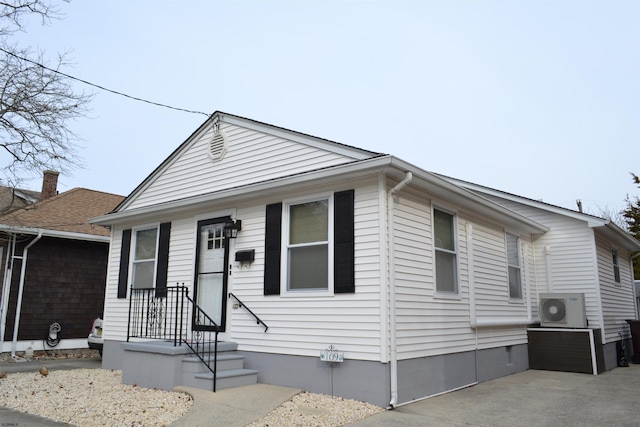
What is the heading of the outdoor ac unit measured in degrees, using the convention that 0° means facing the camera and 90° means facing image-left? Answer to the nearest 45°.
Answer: approximately 0°

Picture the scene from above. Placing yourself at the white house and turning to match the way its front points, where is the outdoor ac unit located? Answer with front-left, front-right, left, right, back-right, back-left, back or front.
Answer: left

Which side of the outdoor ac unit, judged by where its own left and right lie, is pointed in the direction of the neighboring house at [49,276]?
right

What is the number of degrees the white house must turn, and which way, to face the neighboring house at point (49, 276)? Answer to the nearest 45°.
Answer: approximately 90° to its right
